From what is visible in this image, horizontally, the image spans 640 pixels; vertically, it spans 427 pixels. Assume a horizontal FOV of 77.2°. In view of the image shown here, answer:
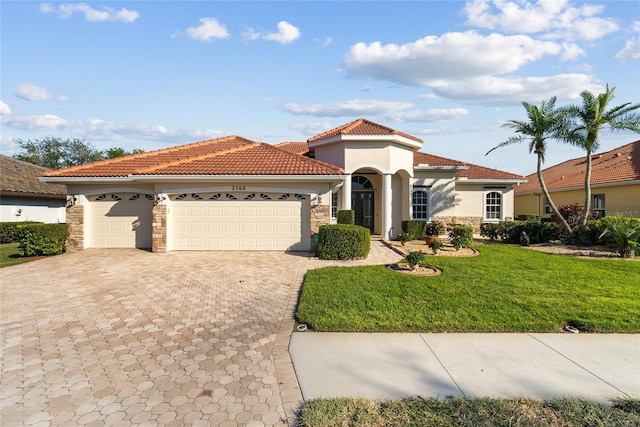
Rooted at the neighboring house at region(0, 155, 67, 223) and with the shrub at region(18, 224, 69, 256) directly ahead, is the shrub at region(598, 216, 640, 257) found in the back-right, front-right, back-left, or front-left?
front-left

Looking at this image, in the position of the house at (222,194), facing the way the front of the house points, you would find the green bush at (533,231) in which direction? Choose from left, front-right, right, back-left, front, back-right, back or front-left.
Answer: left

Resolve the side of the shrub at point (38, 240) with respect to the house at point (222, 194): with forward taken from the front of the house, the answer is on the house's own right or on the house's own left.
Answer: on the house's own right

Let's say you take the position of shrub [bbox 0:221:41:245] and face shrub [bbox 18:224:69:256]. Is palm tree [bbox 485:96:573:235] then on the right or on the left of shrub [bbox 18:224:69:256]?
left

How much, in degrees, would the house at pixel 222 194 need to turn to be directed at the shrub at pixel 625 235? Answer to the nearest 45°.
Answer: approximately 90° to its left

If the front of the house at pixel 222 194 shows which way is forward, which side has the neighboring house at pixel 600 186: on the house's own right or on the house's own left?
on the house's own left

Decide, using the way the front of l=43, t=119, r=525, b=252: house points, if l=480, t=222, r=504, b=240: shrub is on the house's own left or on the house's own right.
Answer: on the house's own left

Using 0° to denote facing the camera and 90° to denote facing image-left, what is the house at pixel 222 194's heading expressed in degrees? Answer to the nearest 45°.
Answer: approximately 0°

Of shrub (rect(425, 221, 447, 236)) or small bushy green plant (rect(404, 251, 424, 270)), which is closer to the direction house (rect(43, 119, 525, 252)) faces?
the small bushy green plant

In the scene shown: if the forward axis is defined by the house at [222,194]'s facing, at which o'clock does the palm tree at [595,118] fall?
The palm tree is roughly at 9 o'clock from the house.

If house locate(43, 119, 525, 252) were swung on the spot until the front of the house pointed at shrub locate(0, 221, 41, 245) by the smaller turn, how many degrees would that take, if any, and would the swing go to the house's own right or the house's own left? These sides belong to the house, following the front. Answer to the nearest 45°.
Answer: approximately 135° to the house's own right

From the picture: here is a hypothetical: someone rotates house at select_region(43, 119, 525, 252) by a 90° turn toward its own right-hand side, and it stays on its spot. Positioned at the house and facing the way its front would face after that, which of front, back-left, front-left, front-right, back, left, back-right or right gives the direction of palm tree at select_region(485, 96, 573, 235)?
back

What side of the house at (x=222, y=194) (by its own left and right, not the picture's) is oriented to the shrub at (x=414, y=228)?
left
